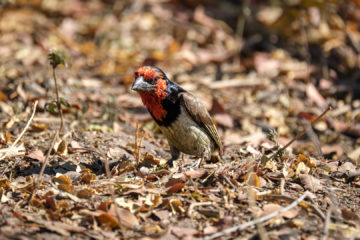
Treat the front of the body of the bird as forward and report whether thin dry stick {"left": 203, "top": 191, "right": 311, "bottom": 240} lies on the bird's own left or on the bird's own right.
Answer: on the bird's own left

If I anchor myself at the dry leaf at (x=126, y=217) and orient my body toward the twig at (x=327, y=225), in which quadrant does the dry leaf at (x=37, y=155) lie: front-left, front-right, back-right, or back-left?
back-left

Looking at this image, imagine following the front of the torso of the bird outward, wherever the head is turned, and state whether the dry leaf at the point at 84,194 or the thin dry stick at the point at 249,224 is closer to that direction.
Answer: the dry leaf

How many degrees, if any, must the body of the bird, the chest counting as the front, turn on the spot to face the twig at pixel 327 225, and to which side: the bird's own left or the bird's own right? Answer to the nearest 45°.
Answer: approximately 90° to the bird's own left

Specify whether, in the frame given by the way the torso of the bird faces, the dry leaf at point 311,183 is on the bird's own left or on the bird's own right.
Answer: on the bird's own left

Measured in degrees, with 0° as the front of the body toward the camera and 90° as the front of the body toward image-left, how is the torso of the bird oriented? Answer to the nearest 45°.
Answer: approximately 45°

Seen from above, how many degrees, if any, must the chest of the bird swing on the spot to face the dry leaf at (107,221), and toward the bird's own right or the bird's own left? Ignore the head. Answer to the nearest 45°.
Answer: approximately 45° to the bird's own left

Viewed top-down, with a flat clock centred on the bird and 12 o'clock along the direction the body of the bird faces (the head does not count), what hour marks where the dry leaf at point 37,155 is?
The dry leaf is roughly at 1 o'clock from the bird.

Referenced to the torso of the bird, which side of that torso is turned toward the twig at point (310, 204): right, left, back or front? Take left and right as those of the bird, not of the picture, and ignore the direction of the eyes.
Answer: left
